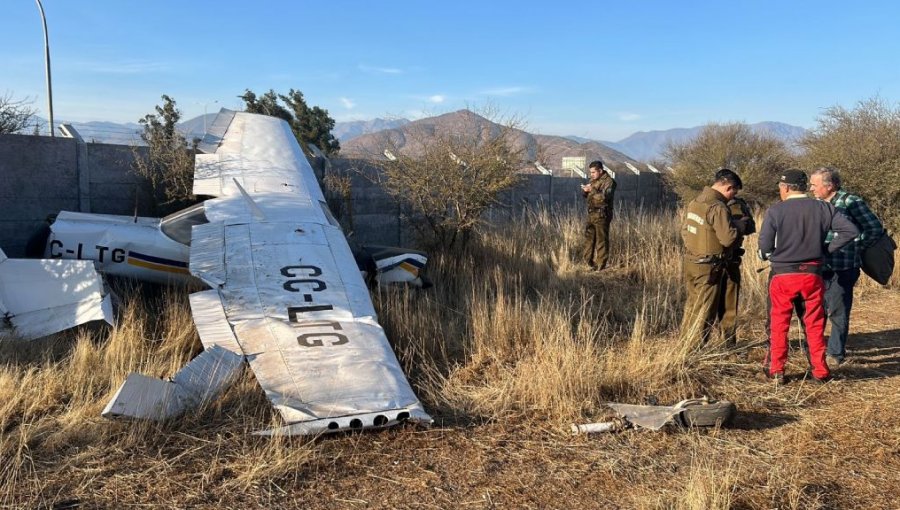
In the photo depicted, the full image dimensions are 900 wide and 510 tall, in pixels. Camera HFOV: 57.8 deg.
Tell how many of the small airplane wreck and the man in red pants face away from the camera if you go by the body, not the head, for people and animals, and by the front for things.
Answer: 1

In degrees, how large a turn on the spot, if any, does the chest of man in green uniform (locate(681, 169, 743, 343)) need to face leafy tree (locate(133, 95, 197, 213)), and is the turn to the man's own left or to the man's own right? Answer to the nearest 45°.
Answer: approximately 135° to the man's own left

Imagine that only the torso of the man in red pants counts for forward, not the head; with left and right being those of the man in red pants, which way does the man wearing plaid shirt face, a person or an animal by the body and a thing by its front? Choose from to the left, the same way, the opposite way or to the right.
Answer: to the left

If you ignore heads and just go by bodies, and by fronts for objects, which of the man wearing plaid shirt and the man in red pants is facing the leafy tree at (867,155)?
the man in red pants

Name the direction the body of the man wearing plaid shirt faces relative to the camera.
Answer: to the viewer's left

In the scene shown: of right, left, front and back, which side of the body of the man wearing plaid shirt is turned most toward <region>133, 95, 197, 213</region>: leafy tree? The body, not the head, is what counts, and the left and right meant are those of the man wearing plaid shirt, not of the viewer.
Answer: front

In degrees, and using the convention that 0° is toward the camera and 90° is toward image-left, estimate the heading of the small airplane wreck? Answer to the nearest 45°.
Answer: approximately 270°

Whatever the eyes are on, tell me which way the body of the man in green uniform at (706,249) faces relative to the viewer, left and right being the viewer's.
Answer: facing away from the viewer and to the right of the viewer

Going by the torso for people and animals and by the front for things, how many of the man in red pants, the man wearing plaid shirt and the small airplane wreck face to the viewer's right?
1

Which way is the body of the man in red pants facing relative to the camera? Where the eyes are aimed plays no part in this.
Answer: away from the camera
